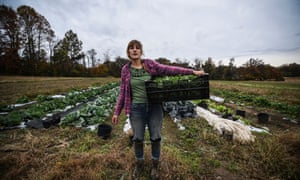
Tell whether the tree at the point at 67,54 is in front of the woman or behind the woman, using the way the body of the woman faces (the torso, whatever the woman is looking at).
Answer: behind

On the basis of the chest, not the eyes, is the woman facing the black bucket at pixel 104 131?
no

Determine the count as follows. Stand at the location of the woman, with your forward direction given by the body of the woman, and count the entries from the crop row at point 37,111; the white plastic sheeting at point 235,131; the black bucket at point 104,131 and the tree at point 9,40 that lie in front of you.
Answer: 0

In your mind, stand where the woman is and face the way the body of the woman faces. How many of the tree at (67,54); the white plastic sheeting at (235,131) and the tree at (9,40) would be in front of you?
0

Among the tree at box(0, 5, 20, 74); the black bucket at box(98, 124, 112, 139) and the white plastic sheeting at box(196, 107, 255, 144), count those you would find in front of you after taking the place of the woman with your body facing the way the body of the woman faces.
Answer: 0

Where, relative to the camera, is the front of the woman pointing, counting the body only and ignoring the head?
toward the camera

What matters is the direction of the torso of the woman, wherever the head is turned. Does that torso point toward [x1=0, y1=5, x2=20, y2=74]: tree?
no

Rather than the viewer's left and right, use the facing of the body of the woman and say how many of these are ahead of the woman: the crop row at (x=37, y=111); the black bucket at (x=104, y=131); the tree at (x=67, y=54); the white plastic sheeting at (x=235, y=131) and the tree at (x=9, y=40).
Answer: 0

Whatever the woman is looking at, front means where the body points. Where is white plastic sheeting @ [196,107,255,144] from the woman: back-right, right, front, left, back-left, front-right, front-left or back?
back-left

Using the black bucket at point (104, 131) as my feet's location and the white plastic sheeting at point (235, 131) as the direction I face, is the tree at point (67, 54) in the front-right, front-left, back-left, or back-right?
back-left

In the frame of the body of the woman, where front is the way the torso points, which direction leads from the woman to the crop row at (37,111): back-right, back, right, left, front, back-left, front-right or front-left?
back-right

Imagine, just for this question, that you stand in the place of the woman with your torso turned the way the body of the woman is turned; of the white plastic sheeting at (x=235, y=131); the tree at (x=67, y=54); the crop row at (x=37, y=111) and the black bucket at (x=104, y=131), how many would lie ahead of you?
0

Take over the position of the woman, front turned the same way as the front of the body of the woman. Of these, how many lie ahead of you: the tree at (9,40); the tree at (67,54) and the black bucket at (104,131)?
0

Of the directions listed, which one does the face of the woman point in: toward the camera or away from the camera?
toward the camera
